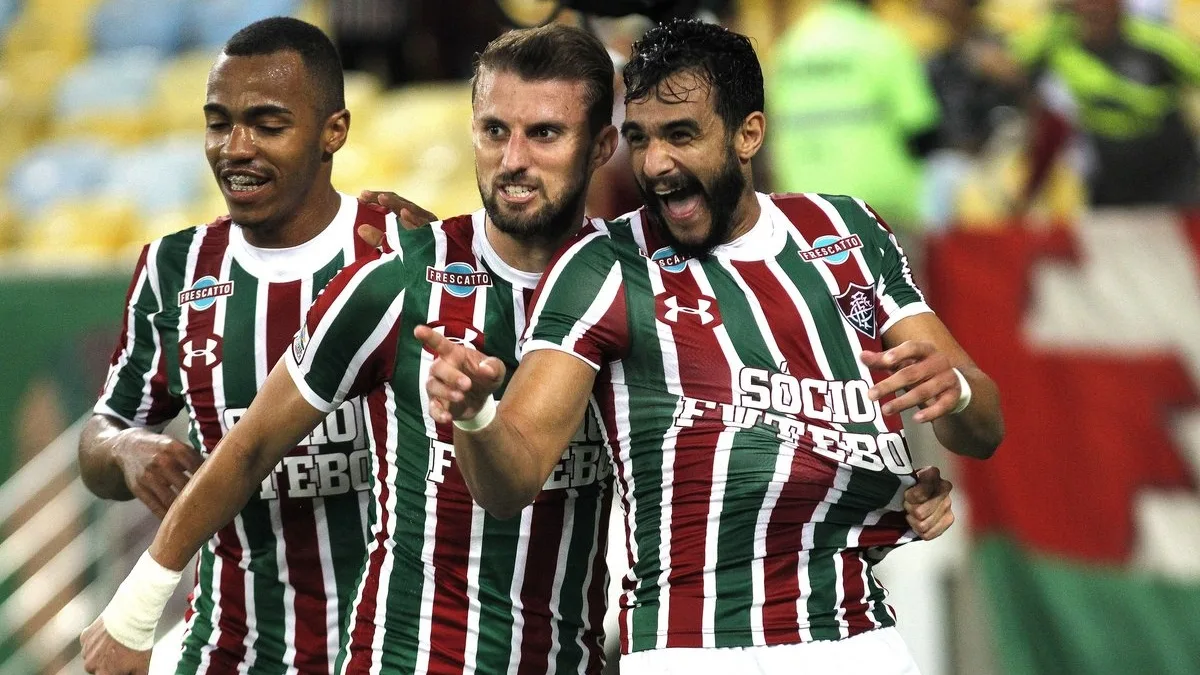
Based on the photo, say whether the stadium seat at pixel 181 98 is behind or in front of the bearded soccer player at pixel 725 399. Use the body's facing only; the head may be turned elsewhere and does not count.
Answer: behind

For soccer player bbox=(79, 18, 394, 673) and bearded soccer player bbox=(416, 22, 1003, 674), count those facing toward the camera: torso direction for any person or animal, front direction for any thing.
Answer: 2

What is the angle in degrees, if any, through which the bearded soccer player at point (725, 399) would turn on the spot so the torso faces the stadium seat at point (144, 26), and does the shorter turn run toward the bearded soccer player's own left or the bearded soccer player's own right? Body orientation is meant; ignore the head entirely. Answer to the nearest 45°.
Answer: approximately 135° to the bearded soccer player's own right

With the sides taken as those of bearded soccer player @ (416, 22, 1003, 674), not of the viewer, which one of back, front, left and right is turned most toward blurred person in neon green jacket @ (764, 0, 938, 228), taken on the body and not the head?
back

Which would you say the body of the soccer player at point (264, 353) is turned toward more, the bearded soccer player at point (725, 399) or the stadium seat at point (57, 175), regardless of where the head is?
the bearded soccer player

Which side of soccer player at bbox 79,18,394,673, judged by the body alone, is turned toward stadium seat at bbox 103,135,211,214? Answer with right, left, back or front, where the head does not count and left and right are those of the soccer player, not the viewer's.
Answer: back

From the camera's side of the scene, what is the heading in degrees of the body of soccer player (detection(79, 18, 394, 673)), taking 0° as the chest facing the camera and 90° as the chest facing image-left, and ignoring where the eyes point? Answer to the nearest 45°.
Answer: approximately 0°

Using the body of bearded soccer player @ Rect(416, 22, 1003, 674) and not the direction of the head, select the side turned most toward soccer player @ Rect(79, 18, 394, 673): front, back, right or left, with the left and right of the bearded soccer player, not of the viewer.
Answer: right

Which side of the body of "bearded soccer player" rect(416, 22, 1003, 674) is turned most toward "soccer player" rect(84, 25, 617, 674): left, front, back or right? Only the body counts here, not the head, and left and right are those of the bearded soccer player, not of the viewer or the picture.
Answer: right
